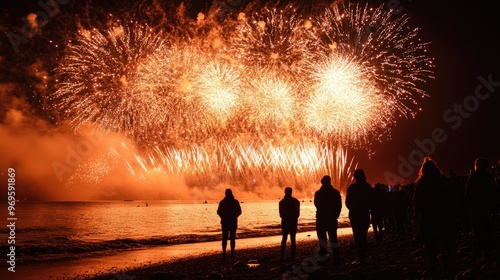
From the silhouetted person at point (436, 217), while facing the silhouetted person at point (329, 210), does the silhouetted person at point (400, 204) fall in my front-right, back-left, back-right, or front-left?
front-right

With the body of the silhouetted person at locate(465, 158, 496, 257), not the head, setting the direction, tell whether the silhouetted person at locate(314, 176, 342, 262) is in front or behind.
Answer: in front

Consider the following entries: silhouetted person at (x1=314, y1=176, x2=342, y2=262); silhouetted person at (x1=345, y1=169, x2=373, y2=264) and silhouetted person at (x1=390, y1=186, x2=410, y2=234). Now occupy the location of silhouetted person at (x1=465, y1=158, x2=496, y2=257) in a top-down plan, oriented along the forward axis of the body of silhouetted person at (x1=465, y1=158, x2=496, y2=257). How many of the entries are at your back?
0

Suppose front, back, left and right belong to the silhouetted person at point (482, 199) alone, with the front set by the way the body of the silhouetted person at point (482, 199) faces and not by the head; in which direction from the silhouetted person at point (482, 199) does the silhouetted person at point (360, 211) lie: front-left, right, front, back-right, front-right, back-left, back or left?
front-left

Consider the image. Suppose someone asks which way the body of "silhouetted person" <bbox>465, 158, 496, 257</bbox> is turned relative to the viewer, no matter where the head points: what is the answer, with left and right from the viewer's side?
facing away from the viewer and to the left of the viewer

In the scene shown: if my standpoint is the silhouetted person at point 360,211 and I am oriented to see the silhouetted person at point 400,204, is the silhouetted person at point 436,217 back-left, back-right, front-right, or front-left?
back-right

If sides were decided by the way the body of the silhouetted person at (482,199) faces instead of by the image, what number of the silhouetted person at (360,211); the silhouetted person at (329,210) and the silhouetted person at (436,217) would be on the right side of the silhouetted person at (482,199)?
0

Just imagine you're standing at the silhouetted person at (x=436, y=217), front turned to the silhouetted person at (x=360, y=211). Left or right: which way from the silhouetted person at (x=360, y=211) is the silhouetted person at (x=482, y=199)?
right

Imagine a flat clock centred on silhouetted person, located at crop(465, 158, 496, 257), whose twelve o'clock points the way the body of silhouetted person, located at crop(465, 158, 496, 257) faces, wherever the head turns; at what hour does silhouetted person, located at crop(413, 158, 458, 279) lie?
silhouetted person, located at crop(413, 158, 458, 279) is roughly at 8 o'clock from silhouetted person, located at crop(465, 158, 496, 257).
